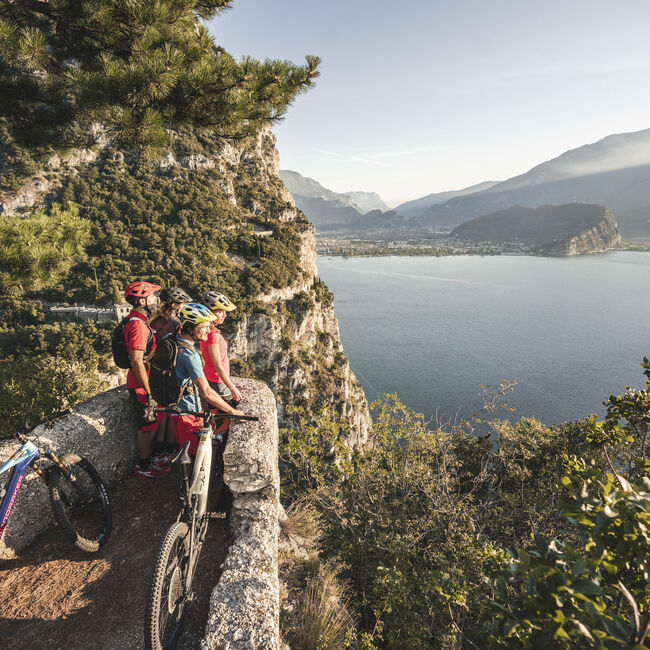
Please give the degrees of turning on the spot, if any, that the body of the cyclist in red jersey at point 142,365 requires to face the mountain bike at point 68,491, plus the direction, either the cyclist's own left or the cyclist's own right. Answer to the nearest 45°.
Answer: approximately 135° to the cyclist's own right

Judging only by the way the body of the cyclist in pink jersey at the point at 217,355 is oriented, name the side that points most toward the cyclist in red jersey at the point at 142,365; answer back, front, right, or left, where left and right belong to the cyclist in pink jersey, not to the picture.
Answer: back

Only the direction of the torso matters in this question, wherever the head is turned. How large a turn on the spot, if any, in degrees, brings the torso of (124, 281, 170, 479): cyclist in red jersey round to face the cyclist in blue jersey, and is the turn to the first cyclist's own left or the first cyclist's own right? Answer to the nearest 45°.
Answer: approximately 45° to the first cyclist's own right

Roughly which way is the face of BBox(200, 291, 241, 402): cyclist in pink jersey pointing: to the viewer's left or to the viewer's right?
to the viewer's right

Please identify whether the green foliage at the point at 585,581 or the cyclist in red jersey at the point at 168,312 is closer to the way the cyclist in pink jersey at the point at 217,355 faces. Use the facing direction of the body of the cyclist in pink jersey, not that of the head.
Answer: the green foliage

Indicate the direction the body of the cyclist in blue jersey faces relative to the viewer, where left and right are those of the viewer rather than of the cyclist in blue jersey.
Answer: facing to the right of the viewer

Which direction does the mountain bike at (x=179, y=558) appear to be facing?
away from the camera

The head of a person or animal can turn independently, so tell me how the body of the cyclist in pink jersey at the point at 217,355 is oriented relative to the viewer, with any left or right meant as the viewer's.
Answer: facing to the right of the viewer

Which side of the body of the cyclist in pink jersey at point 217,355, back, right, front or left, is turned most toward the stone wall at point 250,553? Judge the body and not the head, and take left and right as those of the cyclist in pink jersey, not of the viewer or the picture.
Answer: right

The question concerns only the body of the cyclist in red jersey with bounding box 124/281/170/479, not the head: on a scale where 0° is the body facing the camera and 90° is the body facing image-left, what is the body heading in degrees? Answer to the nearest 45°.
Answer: approximately 270°
